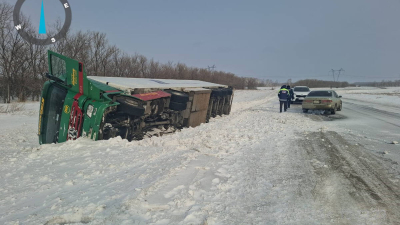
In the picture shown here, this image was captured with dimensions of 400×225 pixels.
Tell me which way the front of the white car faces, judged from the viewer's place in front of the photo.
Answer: facing the viewer

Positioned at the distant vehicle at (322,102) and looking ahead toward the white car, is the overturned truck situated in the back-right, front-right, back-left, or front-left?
back-left

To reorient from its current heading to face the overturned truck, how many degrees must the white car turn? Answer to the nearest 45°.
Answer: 0° — it already faces it

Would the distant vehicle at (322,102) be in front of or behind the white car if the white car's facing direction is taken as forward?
in front

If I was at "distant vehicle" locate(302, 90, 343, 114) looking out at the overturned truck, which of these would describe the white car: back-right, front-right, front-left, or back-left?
back-right
